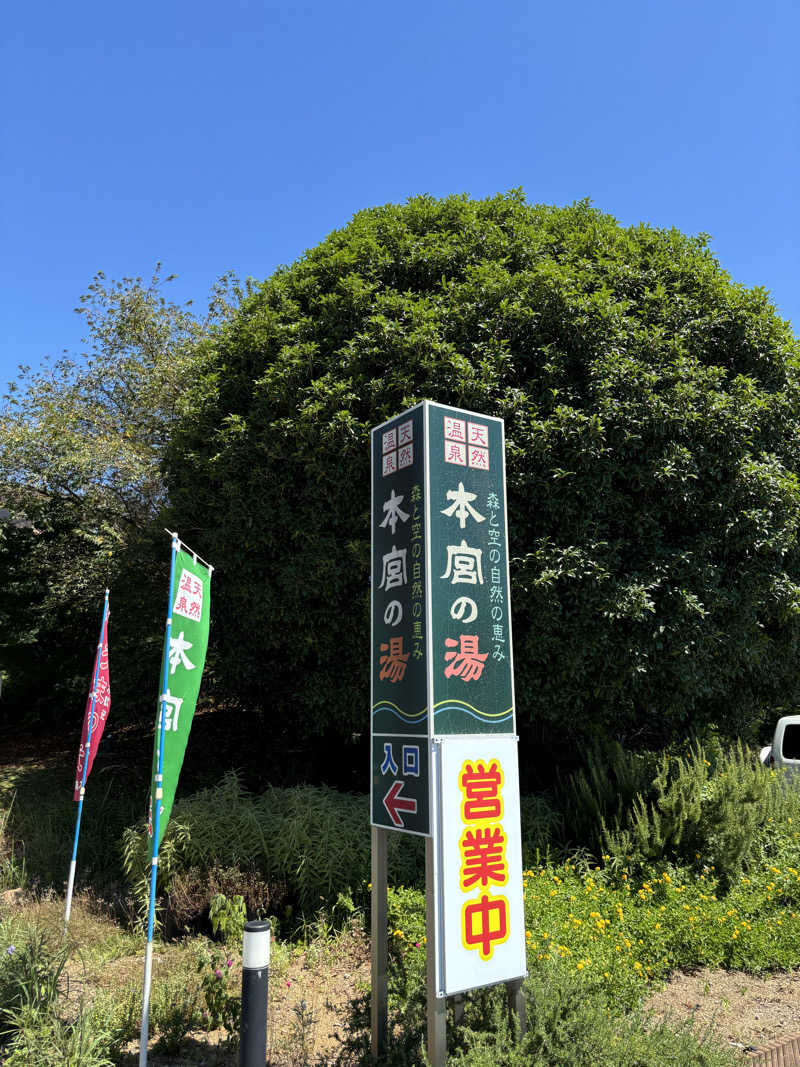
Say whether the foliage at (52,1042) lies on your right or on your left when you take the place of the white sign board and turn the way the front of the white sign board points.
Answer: on your right

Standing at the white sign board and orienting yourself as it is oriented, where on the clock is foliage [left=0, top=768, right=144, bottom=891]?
The foliage is roughly at 6 o'clock from the white sign board.

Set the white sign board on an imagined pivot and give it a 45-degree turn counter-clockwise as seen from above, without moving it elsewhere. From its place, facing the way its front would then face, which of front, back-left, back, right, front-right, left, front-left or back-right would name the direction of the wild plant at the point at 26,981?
back

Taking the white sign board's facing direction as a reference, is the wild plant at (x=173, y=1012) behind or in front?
behind

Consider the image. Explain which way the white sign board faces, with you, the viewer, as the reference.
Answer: facing the viewer and to the right of the viewer

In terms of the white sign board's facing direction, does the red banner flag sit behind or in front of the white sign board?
behind

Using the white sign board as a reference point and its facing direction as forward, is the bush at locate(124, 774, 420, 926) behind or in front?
behind

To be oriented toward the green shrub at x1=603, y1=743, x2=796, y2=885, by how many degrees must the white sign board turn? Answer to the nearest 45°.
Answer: approximately 90° to its left
